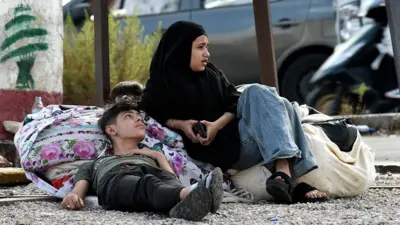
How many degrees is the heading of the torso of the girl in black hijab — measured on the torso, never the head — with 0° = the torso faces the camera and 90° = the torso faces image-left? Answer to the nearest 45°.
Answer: approximately 315°

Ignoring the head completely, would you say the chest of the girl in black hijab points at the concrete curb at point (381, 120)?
no

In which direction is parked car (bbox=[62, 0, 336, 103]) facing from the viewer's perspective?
to the viewer's left

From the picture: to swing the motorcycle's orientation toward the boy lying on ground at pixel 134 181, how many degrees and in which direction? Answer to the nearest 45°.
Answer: approximately 90° to its left

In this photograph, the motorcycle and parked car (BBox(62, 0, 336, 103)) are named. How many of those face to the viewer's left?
2

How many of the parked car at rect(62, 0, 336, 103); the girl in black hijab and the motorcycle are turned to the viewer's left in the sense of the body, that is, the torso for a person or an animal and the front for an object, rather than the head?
2

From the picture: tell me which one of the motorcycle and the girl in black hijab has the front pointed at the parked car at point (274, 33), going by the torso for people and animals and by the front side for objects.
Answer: the motorcycle

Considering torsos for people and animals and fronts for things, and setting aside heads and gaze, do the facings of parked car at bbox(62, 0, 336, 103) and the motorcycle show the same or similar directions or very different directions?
same or similar directions

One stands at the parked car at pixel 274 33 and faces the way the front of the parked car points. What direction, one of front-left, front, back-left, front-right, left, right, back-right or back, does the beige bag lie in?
left

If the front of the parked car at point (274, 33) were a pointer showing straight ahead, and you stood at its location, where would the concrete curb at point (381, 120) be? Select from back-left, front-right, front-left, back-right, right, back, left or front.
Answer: back

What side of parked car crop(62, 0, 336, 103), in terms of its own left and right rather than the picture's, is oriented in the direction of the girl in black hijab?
left

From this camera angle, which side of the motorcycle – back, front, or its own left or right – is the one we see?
left

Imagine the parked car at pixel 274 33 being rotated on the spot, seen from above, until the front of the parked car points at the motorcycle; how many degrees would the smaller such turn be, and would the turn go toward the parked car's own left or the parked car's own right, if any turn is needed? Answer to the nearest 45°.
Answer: approximately 180°
